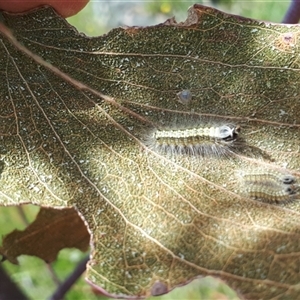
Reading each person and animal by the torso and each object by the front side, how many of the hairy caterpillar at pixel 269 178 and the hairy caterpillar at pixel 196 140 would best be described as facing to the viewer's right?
2

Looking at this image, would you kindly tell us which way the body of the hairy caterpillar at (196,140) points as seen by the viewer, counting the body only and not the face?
to the viewer's right

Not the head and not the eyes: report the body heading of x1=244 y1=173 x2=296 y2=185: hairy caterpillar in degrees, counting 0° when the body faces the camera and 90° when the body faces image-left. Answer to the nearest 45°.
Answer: approximately 270°

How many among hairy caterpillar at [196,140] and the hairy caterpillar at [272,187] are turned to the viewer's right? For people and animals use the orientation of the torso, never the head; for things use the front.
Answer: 2

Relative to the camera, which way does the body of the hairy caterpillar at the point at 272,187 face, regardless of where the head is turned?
to the viewer's right
